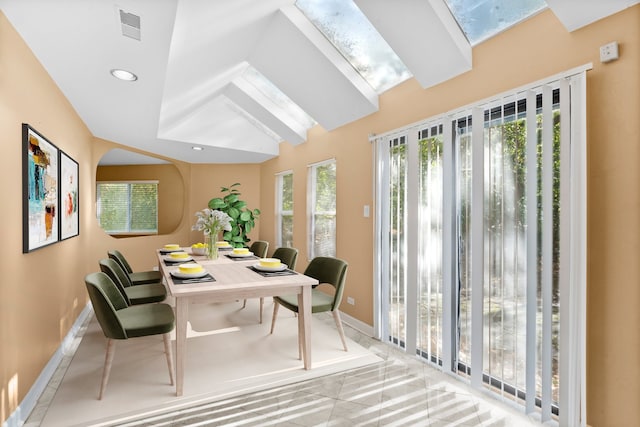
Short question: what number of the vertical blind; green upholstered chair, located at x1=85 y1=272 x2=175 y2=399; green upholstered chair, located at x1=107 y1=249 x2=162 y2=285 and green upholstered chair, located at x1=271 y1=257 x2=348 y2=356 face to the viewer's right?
2

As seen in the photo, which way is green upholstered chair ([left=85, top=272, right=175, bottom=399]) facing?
to the viewer's right

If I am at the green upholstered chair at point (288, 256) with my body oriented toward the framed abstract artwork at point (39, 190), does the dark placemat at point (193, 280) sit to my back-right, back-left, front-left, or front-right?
front-left

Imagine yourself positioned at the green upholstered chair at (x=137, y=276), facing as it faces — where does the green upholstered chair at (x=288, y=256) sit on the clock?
the green upholstered chair at (x=288, y=256) is roughly at 1 o'clock from the green upholstered chair at (x=137, y=276).

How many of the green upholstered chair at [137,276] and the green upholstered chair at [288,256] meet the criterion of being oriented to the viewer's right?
1

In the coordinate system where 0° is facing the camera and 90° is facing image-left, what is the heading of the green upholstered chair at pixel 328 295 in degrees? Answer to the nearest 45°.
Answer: approximately 45°

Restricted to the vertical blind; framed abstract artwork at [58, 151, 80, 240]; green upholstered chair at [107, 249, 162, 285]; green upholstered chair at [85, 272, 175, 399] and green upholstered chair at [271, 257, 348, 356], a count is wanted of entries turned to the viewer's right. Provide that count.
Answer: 3

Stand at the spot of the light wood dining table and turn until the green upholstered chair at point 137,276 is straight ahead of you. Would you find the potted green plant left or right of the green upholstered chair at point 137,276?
right

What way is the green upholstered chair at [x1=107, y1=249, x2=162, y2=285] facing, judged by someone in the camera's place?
facing to the right of the viewer

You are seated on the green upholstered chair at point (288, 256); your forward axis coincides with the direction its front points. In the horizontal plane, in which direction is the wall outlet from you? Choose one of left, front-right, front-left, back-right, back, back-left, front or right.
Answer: left

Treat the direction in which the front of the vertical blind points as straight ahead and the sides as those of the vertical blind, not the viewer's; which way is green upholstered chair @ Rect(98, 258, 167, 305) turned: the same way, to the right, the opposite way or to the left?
the opposite way

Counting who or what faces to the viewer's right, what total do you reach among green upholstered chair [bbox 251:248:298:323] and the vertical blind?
0

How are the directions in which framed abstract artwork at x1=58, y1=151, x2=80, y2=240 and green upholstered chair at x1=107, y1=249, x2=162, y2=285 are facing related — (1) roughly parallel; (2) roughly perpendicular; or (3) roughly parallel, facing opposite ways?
roughly parallel

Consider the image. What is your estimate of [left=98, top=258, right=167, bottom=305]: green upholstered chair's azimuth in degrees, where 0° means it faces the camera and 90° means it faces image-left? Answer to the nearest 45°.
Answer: approximately 270°
